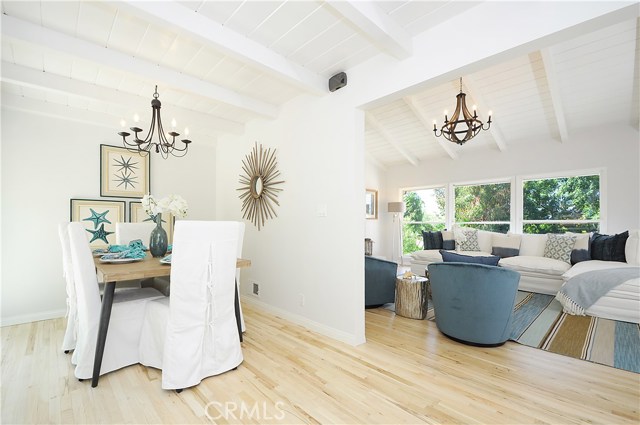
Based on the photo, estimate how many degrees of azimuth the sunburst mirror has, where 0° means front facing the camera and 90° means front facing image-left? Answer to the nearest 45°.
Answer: approximately 45°

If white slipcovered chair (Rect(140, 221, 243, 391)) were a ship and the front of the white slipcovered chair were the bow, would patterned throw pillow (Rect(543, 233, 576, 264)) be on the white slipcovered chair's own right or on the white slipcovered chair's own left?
on the white slipcovered chair's own right

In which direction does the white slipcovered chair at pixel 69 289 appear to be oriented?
to the viewer's right

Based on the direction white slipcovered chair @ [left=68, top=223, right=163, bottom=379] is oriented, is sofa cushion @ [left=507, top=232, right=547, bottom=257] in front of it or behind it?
in front

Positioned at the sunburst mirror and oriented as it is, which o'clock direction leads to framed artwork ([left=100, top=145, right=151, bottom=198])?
The framed artwork is roughly at 2 o'clock from the sunburst mirror.

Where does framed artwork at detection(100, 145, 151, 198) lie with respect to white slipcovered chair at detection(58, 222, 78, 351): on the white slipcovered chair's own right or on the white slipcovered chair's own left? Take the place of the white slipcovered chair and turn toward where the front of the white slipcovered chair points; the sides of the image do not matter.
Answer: on the white slipcovered chair's own left

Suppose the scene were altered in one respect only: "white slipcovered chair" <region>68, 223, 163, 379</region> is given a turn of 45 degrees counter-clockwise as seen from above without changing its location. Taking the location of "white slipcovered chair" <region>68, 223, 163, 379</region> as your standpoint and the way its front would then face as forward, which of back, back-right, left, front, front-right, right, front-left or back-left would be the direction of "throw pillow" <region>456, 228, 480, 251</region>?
front-right

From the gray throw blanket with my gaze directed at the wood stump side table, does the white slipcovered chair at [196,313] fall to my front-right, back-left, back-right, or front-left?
front-left

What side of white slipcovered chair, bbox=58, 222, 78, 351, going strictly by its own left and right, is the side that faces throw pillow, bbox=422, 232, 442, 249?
front

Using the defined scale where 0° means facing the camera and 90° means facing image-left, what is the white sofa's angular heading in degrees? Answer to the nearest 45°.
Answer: approximately 0°

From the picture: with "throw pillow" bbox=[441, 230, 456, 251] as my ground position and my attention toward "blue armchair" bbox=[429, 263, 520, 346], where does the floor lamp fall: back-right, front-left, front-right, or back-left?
back-right

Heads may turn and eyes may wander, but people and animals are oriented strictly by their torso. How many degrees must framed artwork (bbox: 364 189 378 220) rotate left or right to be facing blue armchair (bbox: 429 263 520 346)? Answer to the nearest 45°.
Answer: approximately 45° to its right

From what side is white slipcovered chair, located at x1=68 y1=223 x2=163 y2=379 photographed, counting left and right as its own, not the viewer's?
right

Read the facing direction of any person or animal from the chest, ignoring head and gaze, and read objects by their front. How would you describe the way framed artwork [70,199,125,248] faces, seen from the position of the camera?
facing the viewer
